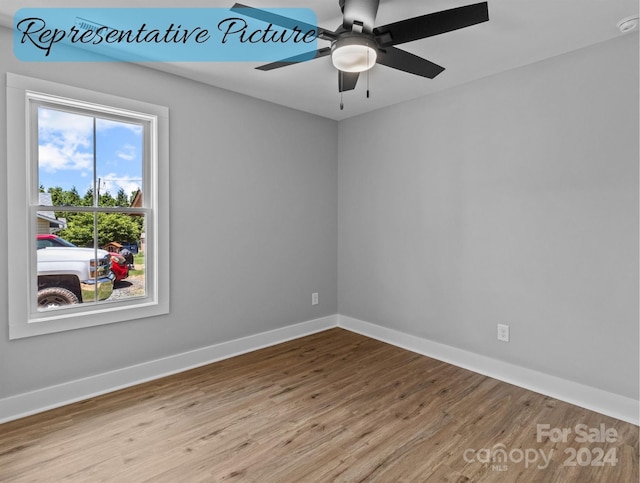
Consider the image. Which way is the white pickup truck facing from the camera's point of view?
to the viewer's right

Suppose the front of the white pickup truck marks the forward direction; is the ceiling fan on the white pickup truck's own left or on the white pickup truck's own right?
on the white pickup truck's own right
